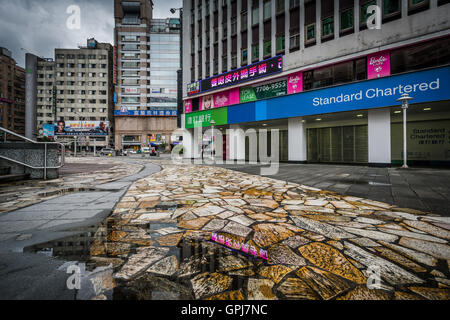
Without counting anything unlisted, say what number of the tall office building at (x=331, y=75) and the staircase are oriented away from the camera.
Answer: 0

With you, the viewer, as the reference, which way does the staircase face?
facing the viewer and to the right of the viewer

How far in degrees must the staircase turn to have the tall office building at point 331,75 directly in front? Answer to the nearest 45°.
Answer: approximately 45° to its left

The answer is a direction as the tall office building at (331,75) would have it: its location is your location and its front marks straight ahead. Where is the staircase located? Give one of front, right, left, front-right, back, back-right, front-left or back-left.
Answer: front

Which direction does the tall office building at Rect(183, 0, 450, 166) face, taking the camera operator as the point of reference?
facing the viewer and to the left of the viewer
